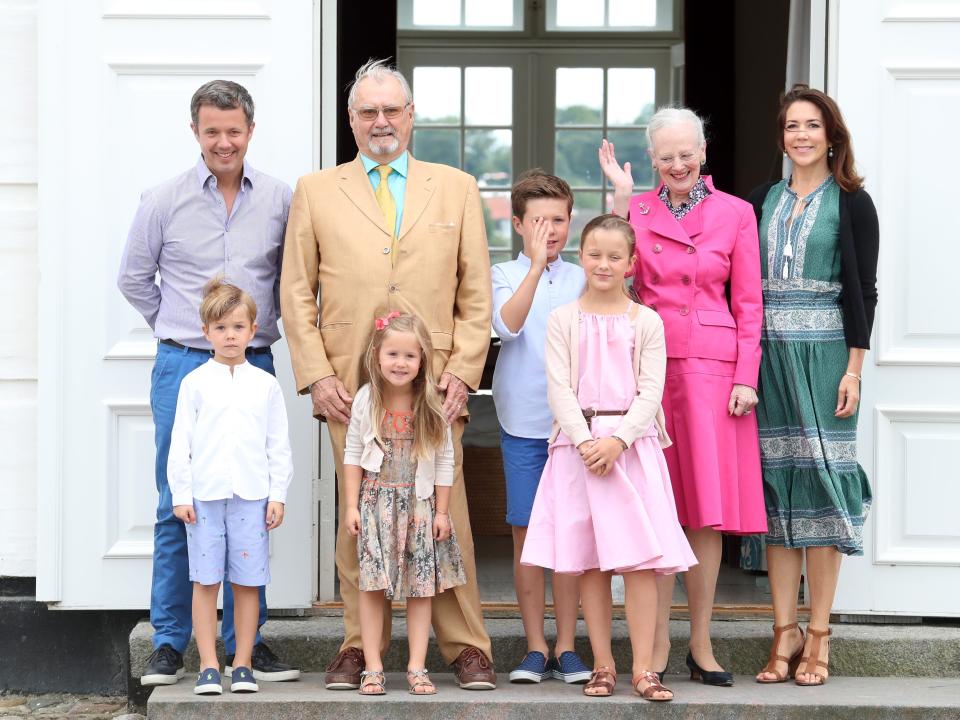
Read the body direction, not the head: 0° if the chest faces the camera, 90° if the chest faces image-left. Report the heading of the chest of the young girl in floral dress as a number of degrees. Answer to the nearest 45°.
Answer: approximately 0°

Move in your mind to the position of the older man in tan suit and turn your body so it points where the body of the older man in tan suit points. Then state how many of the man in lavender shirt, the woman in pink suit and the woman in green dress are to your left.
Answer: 2

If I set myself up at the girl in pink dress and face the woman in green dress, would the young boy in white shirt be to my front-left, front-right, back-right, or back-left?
back-left

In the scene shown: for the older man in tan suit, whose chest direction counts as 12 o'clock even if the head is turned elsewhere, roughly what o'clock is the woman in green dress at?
The woman in green dress is roughly at 9 o'clock from the older man in tan suit.

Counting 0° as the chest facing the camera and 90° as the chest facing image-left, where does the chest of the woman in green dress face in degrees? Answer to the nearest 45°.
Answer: approximately 45°

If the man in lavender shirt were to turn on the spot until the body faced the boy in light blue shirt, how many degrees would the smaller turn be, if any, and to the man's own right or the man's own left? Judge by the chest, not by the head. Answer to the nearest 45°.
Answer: approximately 90° to the man's own left

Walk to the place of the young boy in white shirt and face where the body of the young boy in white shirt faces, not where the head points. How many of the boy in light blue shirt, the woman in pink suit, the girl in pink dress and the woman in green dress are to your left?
4

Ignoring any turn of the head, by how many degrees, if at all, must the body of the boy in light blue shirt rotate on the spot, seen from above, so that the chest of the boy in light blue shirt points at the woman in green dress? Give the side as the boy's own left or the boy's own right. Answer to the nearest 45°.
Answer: approximately 90° to the boy's own left

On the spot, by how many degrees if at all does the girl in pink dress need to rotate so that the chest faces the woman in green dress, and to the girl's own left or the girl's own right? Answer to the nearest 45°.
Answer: approximately 135° to the girl's own left
